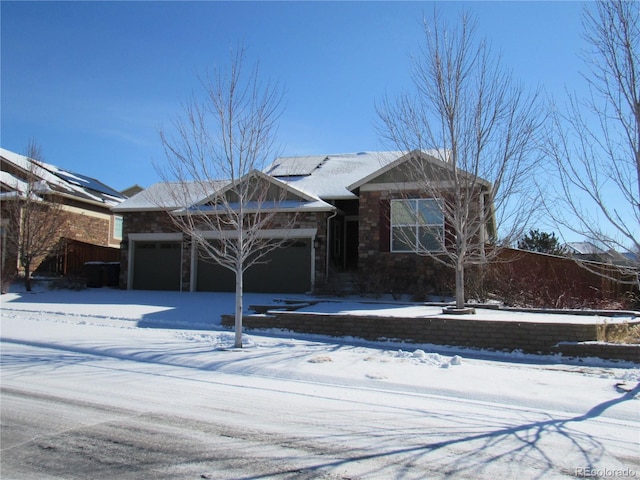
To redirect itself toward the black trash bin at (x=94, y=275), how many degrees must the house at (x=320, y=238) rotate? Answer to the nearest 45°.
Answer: approximately 90° to its right

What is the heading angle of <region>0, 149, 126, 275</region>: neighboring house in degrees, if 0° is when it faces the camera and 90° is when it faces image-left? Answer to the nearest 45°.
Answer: approximately 45°

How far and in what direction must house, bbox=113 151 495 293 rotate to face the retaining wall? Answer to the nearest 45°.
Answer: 0° — it already faces it

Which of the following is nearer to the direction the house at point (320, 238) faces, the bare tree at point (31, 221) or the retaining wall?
the retaining wall

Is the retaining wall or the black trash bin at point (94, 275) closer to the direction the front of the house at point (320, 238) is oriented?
the retaining wall

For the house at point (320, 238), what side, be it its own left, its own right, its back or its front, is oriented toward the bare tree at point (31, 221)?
right

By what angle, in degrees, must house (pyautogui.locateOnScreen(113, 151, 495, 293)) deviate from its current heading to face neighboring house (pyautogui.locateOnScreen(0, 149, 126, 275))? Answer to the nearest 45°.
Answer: approximately 135° to its right

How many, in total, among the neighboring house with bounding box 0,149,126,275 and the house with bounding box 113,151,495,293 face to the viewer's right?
0

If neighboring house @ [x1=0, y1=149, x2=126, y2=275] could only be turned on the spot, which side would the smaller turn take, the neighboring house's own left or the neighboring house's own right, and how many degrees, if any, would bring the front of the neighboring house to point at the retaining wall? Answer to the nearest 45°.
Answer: approximately 45° to the neighboring house's own left

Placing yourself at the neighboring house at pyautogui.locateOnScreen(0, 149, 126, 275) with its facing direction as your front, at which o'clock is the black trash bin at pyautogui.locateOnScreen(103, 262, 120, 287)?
The black trash bin is roughly at 10 o'clock from the neighboring house.

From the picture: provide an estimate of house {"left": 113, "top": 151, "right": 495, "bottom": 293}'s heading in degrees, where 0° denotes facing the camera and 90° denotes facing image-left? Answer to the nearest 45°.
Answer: approximately 0°

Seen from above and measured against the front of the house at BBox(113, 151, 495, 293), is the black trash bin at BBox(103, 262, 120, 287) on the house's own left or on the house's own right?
on the house's own right
